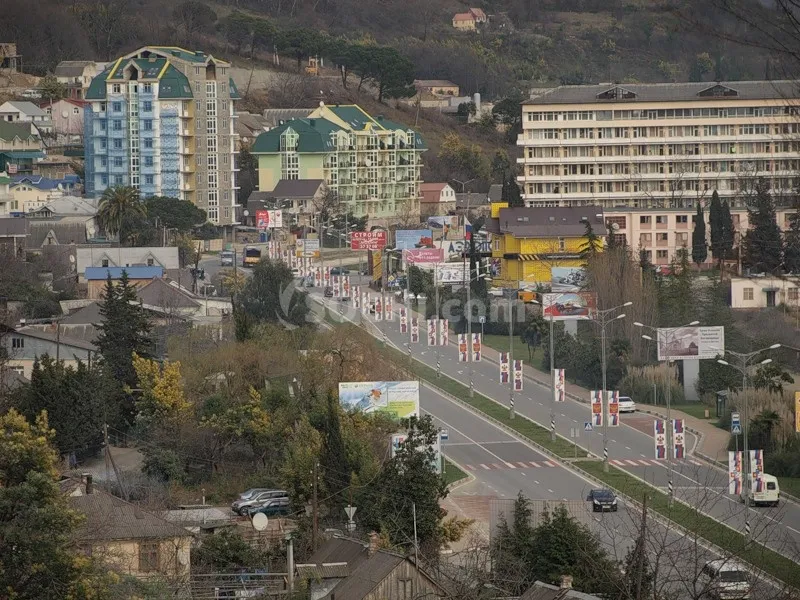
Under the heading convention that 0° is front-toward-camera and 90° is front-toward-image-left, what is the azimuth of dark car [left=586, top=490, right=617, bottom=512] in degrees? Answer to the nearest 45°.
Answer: approximately 315°

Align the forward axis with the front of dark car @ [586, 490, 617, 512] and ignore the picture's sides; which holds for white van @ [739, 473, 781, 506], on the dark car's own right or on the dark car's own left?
on the dark car's own left

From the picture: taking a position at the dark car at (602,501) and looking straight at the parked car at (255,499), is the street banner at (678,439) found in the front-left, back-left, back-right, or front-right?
back-right

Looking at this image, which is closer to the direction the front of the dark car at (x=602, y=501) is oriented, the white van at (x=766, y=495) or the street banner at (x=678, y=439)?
the white van

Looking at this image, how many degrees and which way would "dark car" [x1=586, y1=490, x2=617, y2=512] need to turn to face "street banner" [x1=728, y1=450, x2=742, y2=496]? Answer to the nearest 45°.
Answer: approximately 45° to its left

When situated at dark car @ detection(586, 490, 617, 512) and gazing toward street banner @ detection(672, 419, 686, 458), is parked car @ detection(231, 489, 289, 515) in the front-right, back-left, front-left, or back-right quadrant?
back-left

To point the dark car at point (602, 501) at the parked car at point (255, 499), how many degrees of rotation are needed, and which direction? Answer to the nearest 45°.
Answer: approximately 135° to its right

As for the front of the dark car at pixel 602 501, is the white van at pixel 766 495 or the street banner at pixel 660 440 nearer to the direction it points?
the white van

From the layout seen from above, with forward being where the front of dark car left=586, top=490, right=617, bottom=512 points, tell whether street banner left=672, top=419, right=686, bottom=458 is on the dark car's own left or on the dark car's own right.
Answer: on the dark car's own left

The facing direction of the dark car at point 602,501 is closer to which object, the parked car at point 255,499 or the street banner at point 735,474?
the street banner

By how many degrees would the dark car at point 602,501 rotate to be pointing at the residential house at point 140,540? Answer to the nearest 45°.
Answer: approximately 90° to its right
